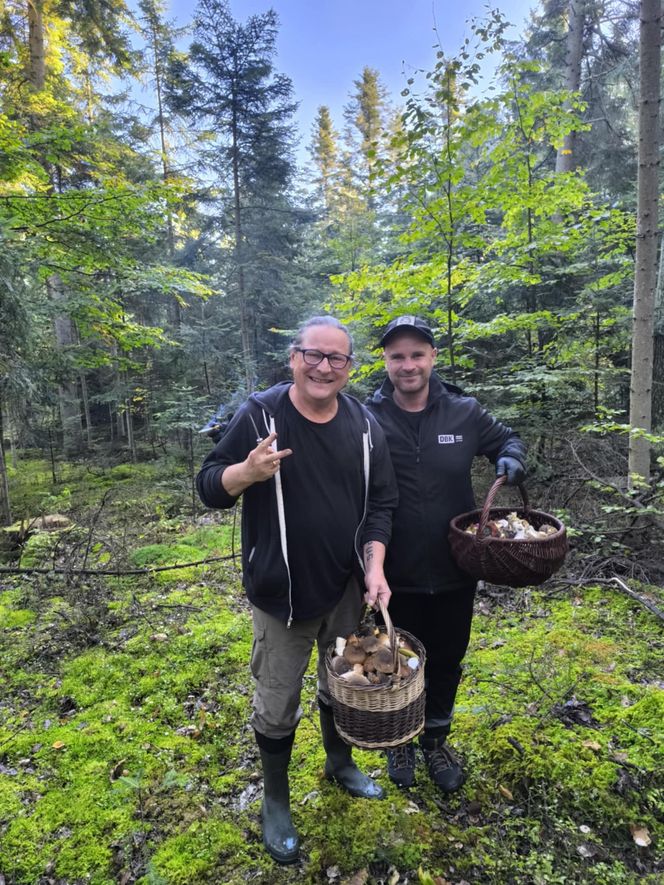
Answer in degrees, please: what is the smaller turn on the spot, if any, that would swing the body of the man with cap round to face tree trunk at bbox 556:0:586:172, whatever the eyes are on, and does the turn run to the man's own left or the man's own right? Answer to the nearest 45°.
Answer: approximately 180°

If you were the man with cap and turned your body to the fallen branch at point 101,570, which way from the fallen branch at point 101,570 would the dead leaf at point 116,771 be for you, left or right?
left

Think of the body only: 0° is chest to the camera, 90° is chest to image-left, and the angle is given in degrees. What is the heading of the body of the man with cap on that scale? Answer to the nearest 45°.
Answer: approximately 0°

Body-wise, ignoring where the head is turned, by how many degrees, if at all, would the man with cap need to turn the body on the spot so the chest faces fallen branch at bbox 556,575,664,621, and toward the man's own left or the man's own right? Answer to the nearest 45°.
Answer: approximately 135° to the man's own left

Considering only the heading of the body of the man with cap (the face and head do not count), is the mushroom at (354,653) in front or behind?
in front

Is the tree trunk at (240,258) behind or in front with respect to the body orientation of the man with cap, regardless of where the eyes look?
behind

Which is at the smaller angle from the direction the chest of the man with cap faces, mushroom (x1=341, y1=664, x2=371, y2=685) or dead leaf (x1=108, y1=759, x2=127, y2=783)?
the mushroom

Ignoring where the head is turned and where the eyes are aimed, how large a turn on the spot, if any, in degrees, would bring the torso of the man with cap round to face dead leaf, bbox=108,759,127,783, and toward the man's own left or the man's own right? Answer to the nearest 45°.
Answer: approximately 90° to the man's own right

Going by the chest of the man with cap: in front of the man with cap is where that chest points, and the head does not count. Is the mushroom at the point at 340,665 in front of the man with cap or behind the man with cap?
in front
